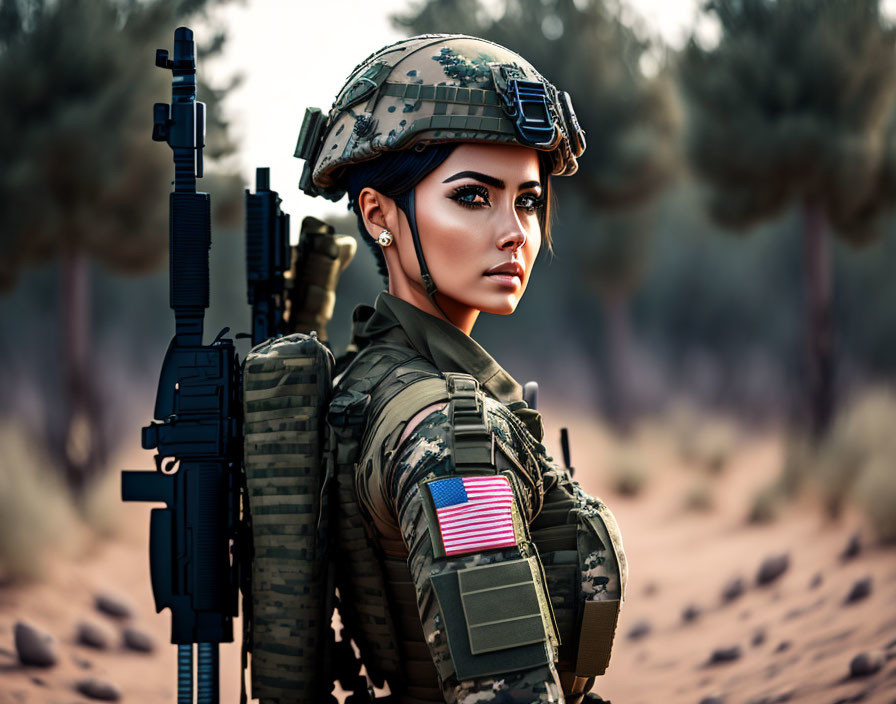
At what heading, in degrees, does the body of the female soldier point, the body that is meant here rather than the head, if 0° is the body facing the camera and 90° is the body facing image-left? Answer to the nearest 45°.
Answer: approximately 270°

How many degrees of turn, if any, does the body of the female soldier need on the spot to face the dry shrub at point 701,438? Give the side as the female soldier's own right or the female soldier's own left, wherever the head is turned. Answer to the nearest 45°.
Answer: approximately 90° to the female soldier's own left

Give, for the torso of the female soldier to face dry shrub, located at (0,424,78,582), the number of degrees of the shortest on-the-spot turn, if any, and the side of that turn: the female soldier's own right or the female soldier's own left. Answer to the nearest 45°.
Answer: approximately 135° to the female soldier's own left

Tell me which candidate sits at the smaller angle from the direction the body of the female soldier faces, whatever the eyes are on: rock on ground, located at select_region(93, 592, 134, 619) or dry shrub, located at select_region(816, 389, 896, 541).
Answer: the dry shrub

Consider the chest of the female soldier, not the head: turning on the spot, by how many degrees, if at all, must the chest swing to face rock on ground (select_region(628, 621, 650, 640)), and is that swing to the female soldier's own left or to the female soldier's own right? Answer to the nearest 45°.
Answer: approximately 90° to the female soldier's own left

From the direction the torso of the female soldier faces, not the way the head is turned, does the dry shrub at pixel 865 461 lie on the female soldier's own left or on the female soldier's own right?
on the female soldier's own left

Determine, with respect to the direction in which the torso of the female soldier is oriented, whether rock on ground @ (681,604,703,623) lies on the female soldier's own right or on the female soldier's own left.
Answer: on the female soldier's own left

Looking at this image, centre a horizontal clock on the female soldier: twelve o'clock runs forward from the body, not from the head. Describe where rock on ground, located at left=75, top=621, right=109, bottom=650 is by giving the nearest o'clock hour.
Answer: The rock on ground is roughly at 8 o'clock from the female soldier.

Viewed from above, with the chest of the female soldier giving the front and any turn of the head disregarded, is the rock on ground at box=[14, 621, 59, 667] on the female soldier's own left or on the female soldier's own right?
on the female soldier's own left

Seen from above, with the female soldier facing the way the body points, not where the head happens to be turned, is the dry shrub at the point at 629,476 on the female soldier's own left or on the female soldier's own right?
on the female soldier's own left

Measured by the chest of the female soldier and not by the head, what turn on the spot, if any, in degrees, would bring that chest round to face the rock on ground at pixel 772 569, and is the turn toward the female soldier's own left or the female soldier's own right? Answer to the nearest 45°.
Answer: approximately 90° to the female soldier's own left

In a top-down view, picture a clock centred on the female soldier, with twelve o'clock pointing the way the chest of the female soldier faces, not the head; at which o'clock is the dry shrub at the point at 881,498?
The dry shrub is roughly at 10 o'clock from the female soldier.
